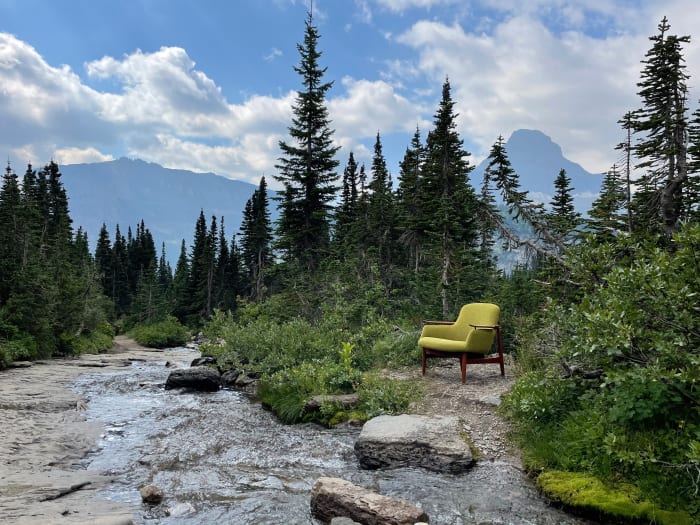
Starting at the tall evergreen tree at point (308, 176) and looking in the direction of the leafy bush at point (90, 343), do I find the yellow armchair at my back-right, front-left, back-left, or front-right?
back-left

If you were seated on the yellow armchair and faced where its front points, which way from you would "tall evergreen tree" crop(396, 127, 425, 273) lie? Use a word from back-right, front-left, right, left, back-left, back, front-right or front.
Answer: back-right

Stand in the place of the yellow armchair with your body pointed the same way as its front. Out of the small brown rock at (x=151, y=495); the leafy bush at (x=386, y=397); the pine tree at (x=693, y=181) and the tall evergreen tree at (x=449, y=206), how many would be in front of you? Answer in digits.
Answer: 2

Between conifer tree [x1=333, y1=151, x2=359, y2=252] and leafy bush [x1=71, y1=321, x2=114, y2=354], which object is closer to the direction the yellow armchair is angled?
the leafy bush

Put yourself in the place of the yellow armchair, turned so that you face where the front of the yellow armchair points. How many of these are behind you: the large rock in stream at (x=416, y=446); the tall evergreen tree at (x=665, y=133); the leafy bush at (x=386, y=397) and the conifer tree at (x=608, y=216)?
2

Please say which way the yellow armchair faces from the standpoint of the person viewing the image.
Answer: facing the viewer and to the left of the viewer

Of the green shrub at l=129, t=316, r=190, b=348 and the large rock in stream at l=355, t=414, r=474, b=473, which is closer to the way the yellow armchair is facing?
the large rock in stream

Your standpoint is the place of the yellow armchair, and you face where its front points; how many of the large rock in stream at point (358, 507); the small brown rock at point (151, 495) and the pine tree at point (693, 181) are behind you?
1

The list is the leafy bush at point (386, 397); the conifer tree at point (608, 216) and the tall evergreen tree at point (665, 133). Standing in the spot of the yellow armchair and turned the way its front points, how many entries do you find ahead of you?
1

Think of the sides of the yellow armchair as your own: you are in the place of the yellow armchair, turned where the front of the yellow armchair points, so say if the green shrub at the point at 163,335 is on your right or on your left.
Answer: on your right

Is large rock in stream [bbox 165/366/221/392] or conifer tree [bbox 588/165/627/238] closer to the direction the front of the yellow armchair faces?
the large rock in stream

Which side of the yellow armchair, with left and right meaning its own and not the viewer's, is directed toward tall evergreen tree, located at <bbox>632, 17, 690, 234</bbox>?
back

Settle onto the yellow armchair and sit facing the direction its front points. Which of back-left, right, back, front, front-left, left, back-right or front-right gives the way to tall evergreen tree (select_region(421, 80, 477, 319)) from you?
back-right

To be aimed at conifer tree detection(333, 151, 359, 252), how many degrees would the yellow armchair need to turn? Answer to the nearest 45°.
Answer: approximately 135° to its right

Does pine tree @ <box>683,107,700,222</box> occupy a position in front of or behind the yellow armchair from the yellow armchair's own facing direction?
behind

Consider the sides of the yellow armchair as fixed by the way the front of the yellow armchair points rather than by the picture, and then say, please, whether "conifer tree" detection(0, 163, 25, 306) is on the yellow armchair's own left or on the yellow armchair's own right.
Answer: on the yellow armchair's own right
